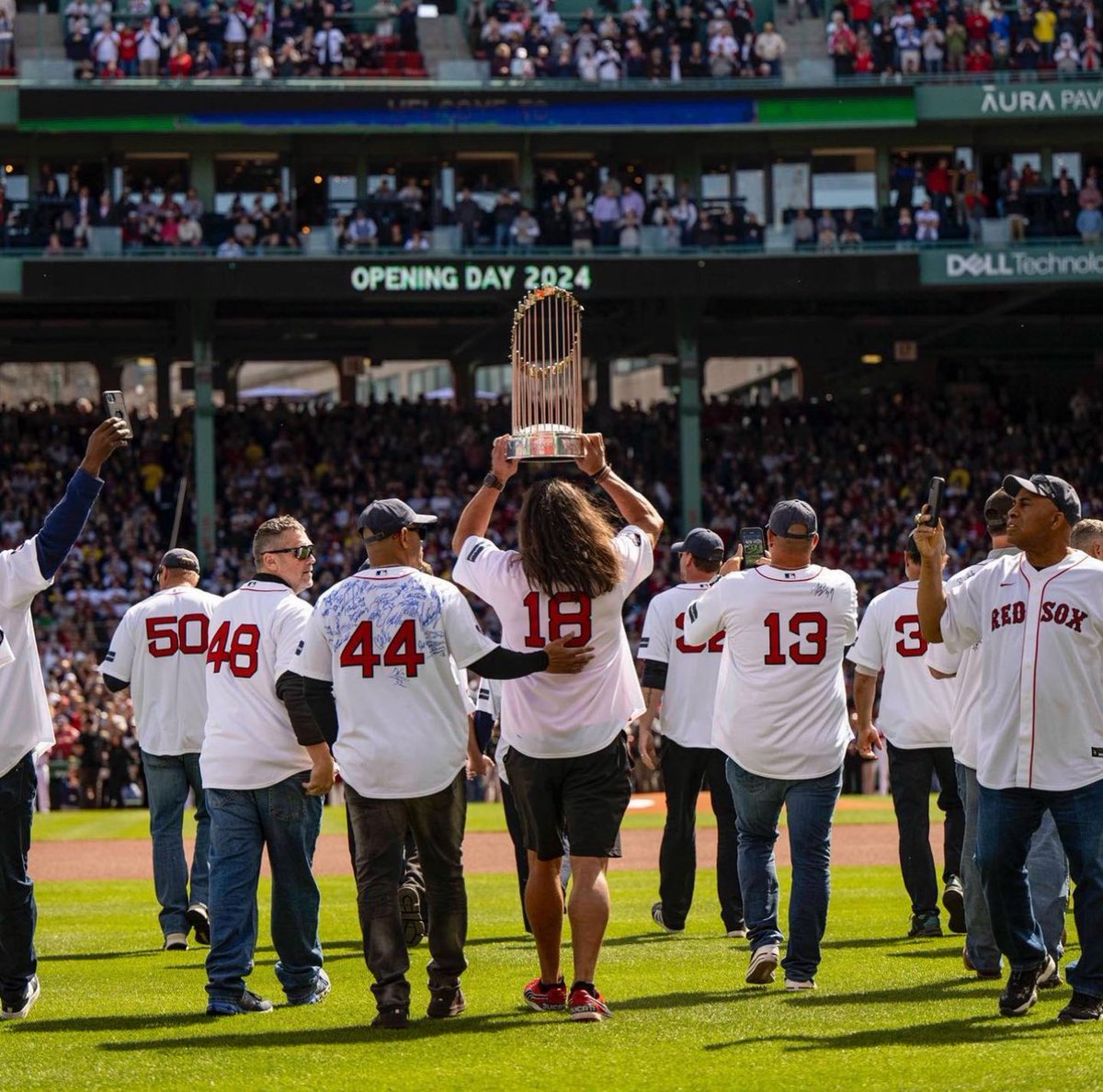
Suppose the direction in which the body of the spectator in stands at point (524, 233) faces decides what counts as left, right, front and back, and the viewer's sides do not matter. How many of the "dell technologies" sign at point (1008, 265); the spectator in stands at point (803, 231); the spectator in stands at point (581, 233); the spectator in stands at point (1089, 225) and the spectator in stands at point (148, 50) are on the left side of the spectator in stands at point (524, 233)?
4

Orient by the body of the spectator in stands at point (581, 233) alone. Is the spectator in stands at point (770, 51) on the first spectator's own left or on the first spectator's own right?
on the first spectator's own left

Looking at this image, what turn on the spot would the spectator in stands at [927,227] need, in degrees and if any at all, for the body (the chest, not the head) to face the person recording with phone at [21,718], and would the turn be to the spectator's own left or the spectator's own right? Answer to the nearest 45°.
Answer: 0° — they already face them

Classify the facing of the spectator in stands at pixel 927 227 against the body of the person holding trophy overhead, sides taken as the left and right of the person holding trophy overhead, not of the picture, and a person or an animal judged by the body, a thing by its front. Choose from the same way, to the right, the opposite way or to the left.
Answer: the opposite way

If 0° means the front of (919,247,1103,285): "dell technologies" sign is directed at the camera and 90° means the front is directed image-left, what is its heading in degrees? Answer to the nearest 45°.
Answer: approximately 0°

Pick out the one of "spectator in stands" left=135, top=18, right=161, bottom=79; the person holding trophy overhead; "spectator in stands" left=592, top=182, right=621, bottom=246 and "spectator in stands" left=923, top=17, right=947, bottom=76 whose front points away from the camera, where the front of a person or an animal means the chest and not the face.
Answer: the person holding trophy overhead

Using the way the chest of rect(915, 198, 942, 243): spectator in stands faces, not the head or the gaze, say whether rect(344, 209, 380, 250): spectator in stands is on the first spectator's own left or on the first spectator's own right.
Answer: on the first spectator's own right

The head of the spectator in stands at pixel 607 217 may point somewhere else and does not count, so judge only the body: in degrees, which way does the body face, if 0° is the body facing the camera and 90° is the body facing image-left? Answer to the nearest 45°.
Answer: approximately 0°

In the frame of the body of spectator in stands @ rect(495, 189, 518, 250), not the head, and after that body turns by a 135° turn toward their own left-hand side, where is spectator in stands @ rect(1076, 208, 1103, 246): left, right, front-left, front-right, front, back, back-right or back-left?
front-right

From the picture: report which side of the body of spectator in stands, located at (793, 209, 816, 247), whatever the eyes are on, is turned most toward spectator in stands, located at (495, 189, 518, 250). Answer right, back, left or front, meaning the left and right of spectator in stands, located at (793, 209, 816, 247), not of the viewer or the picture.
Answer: right

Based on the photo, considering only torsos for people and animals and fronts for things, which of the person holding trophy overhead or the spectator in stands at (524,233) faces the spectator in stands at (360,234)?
the person holding trophy overhead

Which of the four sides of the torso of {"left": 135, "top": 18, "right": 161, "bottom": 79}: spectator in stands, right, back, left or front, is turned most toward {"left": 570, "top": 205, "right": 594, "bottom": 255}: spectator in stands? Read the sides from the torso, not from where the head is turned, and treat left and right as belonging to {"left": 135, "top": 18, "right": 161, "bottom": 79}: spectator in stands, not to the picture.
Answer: left

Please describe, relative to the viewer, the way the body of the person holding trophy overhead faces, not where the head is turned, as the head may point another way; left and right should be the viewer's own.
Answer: facing away from the viewer
